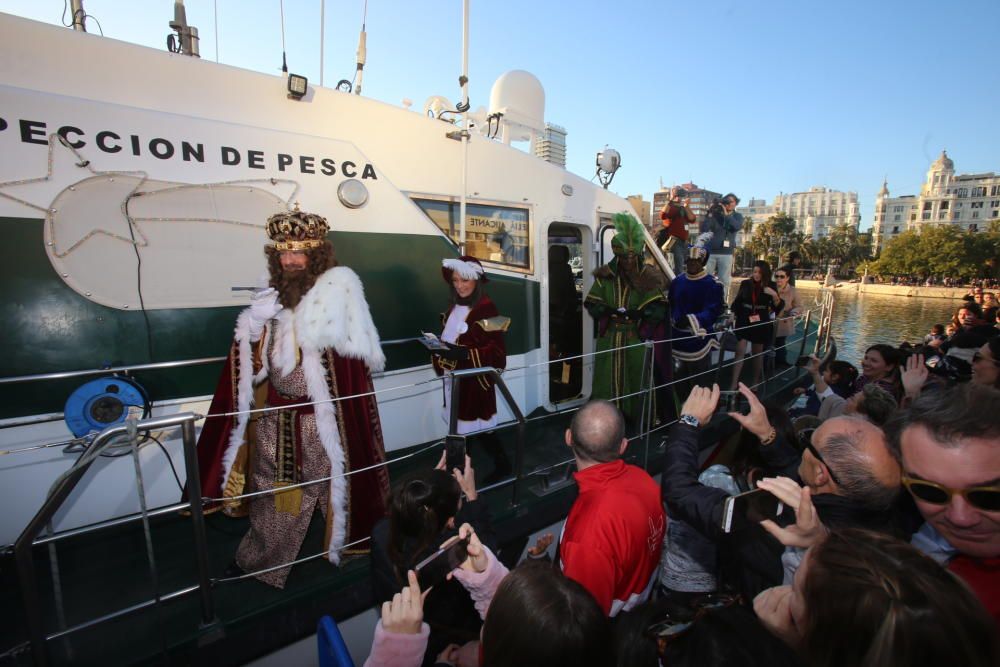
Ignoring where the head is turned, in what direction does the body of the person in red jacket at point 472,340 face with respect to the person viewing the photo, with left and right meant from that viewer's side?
facing the viewer and to the left of the viewer

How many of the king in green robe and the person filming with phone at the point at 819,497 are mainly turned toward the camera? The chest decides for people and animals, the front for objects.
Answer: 1

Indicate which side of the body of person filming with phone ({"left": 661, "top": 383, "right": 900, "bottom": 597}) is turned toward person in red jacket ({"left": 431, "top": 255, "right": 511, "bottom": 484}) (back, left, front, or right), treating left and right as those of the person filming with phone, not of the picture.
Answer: front

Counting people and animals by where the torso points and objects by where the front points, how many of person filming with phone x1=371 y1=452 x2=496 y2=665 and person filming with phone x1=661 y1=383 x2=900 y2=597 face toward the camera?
0

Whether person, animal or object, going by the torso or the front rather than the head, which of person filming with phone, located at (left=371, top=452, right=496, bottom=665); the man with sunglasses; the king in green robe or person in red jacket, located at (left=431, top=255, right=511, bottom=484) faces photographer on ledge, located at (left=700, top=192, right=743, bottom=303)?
the person filming with phone

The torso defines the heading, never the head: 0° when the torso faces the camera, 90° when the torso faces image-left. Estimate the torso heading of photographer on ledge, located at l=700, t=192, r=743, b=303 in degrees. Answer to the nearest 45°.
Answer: approximately 45°

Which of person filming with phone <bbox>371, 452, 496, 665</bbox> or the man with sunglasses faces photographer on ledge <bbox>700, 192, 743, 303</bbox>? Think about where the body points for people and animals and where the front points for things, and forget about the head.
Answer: the person filming with phone

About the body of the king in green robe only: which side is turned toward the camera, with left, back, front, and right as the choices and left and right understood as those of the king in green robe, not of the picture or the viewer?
front

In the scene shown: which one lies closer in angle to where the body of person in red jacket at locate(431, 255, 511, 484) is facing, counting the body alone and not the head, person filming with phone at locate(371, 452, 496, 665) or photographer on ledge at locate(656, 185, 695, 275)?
the person filming with phone

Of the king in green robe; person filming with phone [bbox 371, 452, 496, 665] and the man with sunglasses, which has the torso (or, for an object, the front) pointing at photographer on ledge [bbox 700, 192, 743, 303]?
the person filming with phone

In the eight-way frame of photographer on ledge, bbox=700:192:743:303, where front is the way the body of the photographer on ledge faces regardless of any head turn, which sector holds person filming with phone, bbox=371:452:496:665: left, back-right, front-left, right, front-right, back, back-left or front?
front-left

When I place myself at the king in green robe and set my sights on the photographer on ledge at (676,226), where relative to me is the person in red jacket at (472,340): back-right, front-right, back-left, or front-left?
back-left

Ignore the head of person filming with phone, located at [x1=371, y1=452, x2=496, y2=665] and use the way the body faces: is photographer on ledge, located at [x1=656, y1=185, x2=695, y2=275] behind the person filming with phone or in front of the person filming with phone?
in front

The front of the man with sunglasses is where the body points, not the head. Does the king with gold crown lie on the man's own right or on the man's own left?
on the man's own right

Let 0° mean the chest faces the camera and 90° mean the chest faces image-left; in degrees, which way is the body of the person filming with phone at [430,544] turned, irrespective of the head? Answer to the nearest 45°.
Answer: approximately 225°
